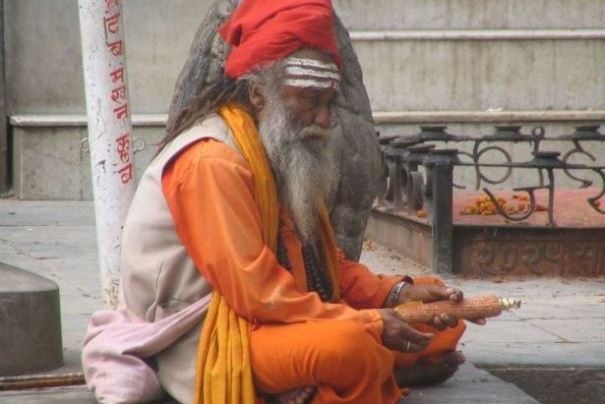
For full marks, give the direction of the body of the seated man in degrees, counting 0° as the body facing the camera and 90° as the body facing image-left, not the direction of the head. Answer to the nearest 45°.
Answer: approximately 315°

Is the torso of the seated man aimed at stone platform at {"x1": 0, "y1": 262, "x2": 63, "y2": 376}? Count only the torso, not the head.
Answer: no

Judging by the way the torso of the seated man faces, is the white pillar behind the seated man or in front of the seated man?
behind

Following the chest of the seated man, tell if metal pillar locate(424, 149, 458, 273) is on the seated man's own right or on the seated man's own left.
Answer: on the seated man's own left
